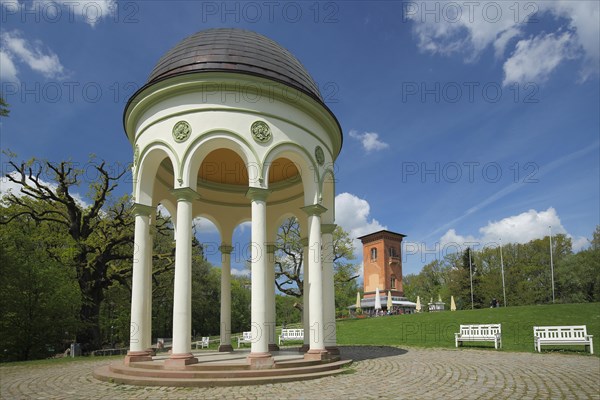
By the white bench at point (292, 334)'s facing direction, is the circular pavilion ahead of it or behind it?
ahead

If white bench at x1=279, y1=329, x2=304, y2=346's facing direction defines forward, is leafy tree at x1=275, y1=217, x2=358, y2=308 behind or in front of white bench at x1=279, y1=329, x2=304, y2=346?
behind

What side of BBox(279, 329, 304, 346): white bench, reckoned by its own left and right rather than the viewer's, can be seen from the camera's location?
front

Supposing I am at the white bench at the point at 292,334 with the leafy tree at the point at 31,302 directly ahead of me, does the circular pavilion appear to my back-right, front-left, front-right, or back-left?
front-left

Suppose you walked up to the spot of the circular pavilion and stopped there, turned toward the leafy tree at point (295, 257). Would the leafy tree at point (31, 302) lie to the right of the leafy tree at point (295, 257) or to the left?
left

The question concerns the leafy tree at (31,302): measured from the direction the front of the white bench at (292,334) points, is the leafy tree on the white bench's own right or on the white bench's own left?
on the white bench's own right

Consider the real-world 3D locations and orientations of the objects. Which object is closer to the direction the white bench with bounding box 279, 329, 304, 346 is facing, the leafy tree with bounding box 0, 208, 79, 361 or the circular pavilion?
the circular pavilion
